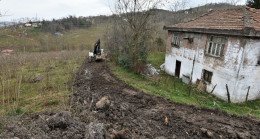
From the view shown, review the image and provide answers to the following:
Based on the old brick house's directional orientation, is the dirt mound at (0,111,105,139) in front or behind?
in front

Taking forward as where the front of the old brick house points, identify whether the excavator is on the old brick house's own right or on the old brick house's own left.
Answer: on the old brick house's own right

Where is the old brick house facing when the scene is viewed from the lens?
facing the viewer and to the left of the viewer

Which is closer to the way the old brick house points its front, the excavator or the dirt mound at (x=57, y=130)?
the dirt mound

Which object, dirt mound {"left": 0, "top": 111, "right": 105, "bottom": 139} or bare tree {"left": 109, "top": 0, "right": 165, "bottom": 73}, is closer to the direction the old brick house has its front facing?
the dirt mound

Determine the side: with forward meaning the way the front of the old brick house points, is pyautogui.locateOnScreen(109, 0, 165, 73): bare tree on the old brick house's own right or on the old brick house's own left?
on the old brick house's own right

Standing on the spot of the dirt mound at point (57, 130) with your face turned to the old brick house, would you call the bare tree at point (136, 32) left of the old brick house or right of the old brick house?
left
